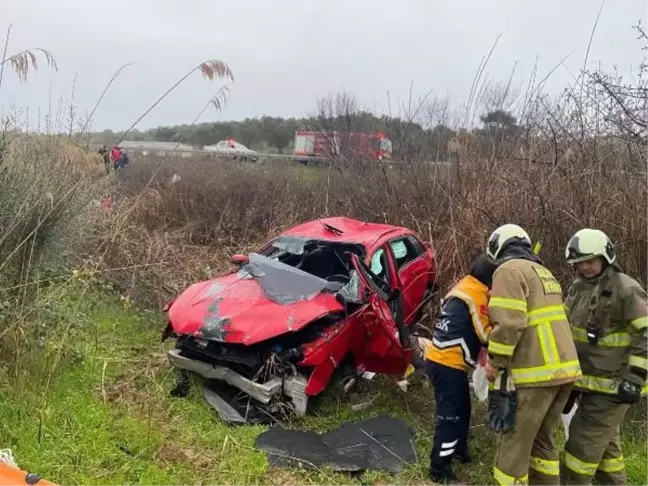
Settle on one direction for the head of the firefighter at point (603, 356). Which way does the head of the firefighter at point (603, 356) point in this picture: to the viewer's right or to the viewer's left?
to the viewer's left

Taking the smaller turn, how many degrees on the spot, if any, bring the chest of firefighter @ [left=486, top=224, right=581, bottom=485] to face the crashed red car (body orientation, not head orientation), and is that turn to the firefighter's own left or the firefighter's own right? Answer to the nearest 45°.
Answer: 0° — they already face it

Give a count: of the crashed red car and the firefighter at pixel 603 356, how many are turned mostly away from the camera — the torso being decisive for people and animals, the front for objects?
0

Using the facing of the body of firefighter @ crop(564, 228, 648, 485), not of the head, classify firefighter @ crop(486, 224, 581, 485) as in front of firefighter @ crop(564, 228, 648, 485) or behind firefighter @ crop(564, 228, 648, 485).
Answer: in front

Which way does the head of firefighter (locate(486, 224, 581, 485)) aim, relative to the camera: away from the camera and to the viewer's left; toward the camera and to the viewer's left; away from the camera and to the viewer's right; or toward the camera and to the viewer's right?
away from the camera and to the viewer's left

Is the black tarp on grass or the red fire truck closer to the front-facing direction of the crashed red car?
the black tarp on grass

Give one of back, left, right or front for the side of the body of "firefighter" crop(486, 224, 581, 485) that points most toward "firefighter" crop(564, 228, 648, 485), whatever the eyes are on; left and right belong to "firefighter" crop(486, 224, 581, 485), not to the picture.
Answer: right

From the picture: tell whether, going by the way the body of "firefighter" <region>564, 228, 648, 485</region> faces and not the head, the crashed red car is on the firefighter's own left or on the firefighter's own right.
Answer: on the firefighter's own right

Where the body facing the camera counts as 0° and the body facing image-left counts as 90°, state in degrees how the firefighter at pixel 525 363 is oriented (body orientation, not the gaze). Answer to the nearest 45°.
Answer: approximately 135°

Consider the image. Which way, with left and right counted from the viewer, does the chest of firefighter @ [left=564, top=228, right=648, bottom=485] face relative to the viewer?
facing the viewer and to the left of the viewer
